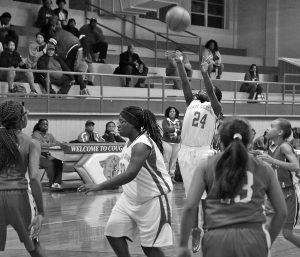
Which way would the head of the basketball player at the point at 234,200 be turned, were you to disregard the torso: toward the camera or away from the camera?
away from the camera

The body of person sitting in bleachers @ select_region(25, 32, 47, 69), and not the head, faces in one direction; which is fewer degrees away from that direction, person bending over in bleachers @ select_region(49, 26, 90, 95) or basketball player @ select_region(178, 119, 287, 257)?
the basketball player

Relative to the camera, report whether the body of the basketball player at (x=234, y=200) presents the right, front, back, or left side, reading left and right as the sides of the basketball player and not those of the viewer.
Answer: back

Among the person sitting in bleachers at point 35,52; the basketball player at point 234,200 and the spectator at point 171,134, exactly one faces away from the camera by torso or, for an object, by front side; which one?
the basketball player

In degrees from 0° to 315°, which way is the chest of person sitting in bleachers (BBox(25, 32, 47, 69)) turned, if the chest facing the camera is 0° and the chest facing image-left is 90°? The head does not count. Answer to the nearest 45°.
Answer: approximately 315°

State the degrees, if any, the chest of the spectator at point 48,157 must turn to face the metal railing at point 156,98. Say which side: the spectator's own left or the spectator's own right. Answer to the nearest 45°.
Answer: approximately 90° to the spectator's own left

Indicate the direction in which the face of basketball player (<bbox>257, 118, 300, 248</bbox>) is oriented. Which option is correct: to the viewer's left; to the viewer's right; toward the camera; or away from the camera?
to the viewer's left

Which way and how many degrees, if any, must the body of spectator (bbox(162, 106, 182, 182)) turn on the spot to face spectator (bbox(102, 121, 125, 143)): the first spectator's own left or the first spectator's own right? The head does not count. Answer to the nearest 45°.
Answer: approximately 90° to the first spectator's own right
